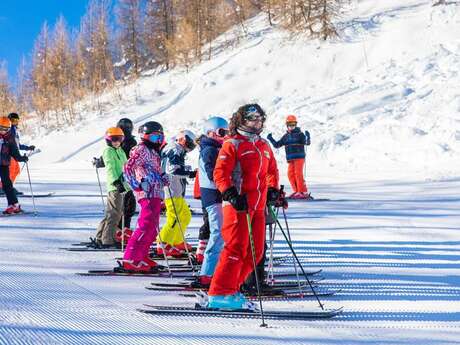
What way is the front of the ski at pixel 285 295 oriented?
to the viewer's right

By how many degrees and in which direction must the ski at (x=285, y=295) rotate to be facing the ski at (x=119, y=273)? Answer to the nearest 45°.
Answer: approximately 135° to its left

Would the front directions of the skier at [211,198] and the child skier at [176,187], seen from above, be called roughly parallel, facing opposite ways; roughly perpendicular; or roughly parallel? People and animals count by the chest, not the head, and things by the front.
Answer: roughly parallel

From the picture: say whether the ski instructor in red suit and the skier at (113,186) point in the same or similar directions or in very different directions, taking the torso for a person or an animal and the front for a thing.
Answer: same or similar directions

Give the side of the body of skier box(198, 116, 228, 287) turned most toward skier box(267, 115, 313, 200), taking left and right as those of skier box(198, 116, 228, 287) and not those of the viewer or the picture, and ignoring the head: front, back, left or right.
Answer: left

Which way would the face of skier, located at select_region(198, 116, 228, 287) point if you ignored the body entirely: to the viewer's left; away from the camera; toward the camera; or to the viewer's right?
to the viewer's right

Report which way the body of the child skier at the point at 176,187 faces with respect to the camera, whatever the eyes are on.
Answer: to the viewer's right

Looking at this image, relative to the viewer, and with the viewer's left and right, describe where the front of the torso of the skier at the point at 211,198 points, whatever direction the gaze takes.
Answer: facing to the right of the viewer

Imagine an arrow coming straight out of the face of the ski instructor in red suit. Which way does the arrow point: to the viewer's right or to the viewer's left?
to the viewer's right

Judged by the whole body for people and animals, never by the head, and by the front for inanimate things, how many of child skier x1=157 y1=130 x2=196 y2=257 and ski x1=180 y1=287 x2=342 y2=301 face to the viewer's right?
2

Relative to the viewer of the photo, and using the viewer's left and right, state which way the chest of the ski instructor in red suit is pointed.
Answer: facing the viewer and to the right of the viewer

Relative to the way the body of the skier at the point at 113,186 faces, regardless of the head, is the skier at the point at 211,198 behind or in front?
in front

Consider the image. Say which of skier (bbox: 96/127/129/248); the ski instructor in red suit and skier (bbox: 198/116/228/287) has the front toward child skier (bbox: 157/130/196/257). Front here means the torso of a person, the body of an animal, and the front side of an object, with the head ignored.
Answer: skier (bbox: 96/127/129/248)
